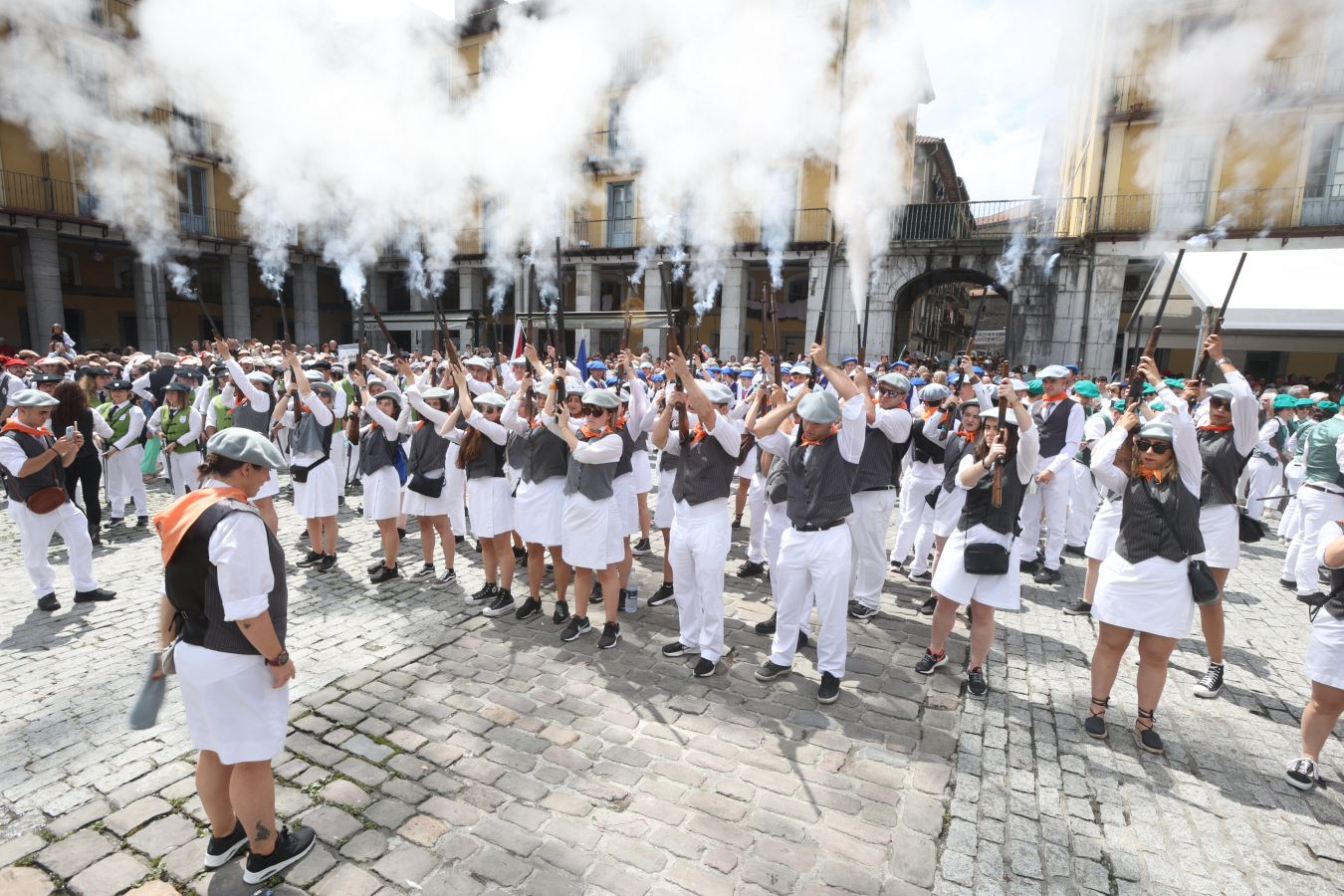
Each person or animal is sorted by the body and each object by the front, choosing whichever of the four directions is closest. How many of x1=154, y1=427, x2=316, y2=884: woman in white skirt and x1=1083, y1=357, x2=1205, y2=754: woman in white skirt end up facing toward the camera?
1

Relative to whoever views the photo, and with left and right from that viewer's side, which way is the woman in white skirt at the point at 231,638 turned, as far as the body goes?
facing away from the viewer and to the right of the viewer

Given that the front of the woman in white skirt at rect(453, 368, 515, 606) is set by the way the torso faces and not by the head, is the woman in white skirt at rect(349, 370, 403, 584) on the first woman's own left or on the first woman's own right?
on the first woman's own right

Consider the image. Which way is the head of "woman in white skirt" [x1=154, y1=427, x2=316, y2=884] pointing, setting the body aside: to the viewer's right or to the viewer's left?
to the viewer's right

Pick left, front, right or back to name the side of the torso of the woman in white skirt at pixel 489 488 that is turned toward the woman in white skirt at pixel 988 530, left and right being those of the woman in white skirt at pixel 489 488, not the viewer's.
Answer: left

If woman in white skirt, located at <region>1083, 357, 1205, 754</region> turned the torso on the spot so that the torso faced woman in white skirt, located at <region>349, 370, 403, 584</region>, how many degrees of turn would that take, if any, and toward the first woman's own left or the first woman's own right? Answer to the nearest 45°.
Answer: approximately 90° to the first woman's own right

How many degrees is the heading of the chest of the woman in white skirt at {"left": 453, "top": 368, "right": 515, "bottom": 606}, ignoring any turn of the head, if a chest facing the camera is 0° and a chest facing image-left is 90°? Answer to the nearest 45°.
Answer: approximately 45°

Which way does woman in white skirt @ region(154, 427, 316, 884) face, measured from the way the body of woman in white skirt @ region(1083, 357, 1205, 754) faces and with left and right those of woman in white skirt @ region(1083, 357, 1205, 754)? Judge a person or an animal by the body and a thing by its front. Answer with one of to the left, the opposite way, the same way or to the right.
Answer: the opposite way

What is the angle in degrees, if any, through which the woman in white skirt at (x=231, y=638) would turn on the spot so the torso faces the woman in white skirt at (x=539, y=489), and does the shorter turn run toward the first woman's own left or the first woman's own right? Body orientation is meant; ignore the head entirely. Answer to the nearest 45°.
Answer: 0° — they already face them

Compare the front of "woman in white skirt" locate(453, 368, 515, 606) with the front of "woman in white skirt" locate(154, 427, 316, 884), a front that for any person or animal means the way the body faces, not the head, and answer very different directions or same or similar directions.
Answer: very different directions
